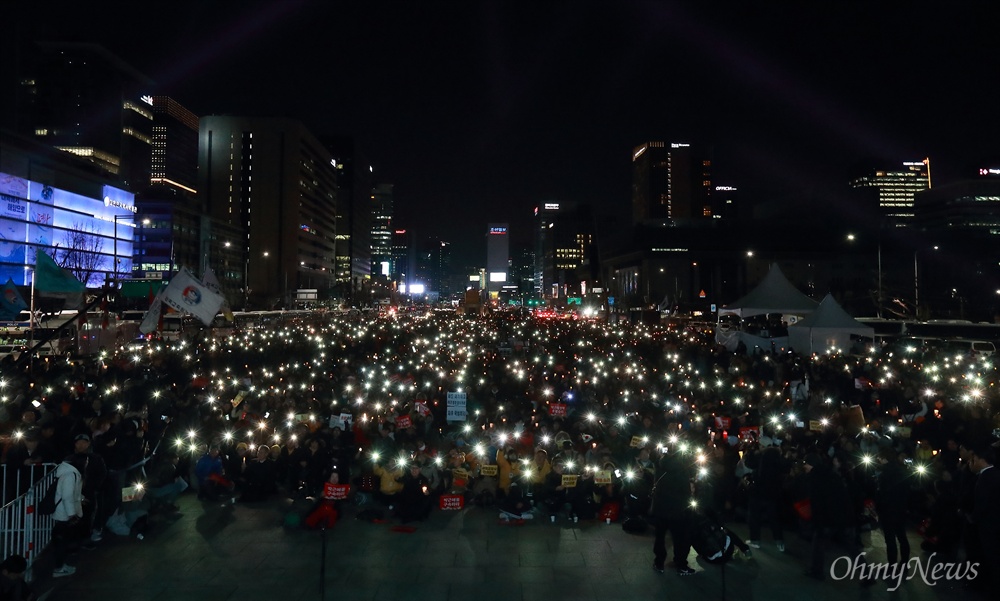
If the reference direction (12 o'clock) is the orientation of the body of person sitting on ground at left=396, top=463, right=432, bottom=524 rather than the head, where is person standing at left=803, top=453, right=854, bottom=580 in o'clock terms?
The person standing is roughly at 10 o'clock from the person sitting on ground.

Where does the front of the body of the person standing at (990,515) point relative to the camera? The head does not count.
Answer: to the viewer's left

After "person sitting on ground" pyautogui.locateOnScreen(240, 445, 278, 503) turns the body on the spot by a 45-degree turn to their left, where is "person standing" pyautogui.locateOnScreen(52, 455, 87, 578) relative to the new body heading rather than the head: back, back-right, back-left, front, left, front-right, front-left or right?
right

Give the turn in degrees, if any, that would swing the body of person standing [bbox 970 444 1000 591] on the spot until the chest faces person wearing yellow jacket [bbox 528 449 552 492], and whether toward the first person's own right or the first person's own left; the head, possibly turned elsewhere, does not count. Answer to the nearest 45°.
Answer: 0° — they already face them

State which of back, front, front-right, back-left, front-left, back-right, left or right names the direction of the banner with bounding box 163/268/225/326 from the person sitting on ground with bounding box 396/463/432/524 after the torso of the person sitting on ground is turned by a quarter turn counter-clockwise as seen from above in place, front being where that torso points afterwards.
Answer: back-left

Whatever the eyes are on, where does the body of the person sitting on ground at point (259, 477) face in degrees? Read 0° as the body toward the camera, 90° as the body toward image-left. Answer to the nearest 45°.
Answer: approximately 0°

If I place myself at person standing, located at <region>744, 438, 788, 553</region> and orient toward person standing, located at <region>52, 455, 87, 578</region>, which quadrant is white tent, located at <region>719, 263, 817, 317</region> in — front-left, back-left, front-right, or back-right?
back-right

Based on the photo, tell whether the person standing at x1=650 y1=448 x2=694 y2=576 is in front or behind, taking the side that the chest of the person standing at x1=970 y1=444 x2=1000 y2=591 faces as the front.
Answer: in front

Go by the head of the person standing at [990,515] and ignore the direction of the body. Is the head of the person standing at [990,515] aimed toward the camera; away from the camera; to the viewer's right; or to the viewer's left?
to the viewer's left
